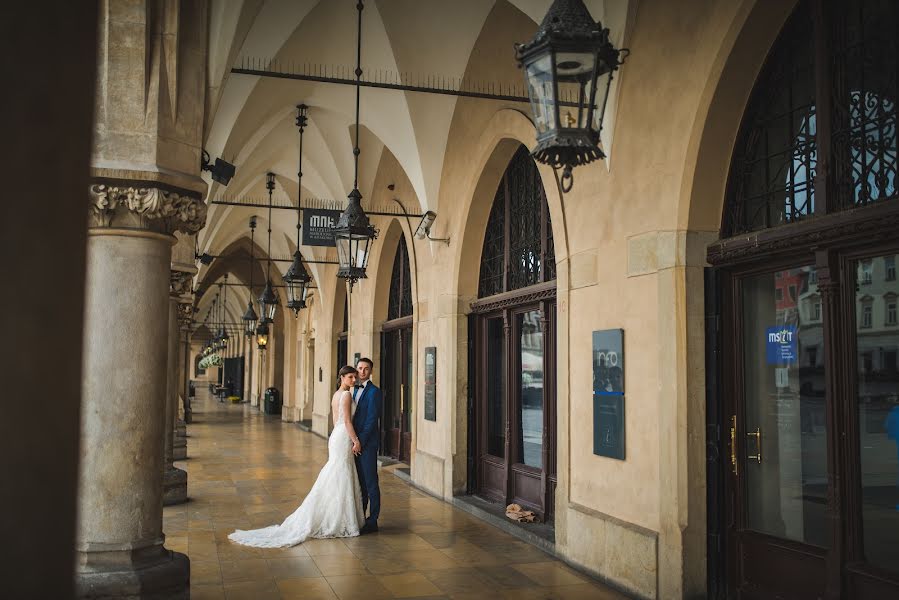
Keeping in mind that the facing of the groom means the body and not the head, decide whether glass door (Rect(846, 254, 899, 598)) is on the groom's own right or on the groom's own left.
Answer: on the groom's own left

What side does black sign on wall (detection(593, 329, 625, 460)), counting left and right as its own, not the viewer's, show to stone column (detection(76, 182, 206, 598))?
front

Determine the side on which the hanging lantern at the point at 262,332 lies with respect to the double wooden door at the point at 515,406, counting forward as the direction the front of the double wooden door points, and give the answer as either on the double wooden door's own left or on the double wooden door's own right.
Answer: on the double wooden door's own right

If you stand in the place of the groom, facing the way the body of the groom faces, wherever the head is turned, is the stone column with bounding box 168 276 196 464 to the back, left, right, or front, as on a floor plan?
right

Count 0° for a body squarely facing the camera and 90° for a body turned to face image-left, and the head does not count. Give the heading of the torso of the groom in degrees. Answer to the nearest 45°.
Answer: approximately 45°

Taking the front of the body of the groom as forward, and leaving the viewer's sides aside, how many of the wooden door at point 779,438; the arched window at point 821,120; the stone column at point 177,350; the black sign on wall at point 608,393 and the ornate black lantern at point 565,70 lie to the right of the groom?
1

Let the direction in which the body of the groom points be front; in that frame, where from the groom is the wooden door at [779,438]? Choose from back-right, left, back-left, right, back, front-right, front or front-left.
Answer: left

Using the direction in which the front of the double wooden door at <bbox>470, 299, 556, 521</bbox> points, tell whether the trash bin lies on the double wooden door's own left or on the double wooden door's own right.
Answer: on the double wooden door's own right

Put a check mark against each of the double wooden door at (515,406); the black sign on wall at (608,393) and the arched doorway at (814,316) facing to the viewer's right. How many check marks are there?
0

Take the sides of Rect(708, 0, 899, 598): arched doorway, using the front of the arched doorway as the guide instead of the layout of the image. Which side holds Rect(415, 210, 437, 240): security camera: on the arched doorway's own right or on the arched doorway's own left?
on the arched doorway's own right

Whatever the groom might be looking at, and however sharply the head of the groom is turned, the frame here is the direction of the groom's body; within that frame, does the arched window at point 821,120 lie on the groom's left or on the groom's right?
on the groom's left

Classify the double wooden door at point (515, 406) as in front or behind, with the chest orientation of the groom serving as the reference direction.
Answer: behind

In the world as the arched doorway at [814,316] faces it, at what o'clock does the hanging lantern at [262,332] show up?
The hanging lantern is roughly at 3 o'clock from the arched doorway.
